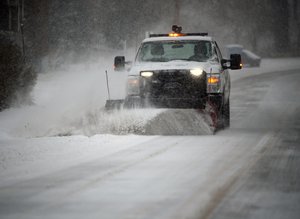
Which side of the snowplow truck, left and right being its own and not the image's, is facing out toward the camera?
front
